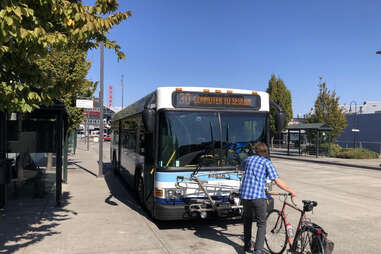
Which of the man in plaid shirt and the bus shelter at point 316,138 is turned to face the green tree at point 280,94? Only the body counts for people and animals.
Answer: the man in plaid shirt

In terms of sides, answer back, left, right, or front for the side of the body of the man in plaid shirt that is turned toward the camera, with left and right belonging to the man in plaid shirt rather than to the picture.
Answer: back

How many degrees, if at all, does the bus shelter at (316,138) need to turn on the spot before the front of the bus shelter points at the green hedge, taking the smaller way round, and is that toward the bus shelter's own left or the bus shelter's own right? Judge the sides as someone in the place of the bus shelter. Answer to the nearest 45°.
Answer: approximately 135° to the bus shelter's own left

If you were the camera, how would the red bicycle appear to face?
facing away from the viewer and to the left of the viewer

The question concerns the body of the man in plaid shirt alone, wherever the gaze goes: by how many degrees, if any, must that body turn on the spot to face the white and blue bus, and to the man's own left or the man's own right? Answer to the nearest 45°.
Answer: approximately 45° to the man's own left

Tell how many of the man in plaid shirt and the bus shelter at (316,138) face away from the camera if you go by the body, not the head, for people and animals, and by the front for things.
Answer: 1

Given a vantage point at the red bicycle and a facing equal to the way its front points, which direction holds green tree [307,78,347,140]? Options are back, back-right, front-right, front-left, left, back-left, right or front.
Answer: front-right

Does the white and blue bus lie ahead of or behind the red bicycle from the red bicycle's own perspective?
ahead
